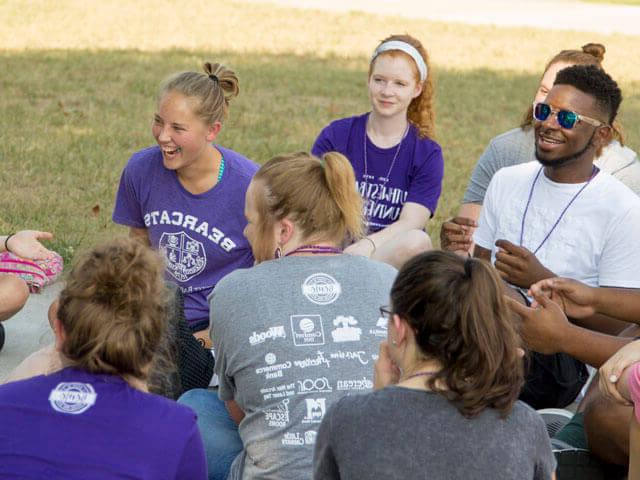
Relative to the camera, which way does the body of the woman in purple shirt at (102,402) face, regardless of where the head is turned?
away from the camera

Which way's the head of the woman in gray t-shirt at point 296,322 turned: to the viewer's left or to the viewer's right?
to the viewer's left

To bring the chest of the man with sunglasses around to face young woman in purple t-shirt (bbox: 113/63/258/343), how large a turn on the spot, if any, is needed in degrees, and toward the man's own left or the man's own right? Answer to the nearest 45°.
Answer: approximately 45° to the man's own right

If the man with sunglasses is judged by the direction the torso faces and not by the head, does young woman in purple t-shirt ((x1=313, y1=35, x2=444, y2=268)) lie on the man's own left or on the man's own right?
on the man's own right

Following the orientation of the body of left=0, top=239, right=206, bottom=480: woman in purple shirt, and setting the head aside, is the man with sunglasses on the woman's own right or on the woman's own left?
on the woman's own right

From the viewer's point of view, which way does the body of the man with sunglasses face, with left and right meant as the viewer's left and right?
facing the viewer and to the left of the viewer

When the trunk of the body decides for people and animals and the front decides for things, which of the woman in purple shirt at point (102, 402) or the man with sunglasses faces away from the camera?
the woman in purple shirt

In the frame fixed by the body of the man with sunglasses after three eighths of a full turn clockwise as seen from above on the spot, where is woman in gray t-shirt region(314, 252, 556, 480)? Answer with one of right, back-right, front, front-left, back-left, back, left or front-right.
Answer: back

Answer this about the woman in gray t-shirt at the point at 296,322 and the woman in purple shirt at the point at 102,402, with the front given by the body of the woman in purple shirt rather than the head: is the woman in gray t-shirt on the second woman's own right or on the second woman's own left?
on the second woman's own right

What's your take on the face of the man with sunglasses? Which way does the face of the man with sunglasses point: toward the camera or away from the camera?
toward the camera

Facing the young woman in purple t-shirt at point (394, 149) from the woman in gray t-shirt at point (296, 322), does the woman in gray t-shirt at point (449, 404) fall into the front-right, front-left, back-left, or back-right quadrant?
back-right

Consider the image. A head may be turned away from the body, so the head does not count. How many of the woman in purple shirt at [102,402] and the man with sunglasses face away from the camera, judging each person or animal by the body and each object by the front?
1
